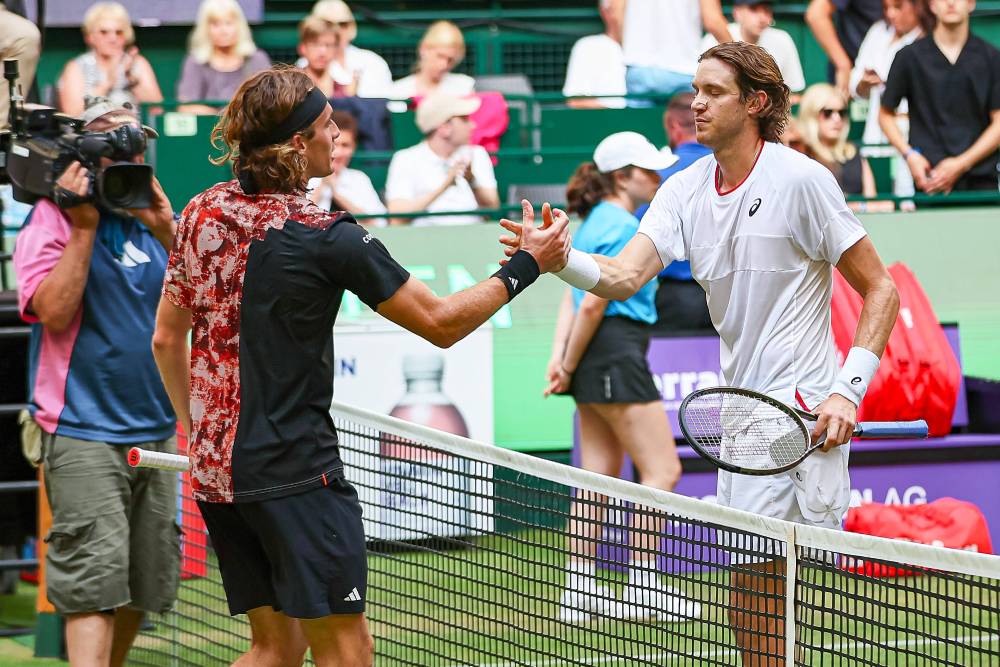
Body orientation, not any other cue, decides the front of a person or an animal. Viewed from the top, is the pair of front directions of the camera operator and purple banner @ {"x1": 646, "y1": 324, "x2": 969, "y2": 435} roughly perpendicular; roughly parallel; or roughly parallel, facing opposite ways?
roughly perpendicular

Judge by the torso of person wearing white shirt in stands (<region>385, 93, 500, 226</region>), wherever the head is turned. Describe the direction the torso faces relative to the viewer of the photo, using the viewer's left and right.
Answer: facing the viewer and to the right of the viewer

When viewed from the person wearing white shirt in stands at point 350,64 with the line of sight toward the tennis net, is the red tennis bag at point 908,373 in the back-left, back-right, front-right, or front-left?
front-left

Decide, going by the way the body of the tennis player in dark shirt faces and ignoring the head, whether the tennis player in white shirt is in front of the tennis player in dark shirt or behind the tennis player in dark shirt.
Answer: in front

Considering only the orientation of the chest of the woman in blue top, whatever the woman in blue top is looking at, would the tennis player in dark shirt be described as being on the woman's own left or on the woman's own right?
on the woman's own right

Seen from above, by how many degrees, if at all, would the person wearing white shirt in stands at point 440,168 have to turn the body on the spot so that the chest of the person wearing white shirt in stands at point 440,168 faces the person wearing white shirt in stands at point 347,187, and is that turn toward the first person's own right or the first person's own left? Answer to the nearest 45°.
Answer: approximately 135° to the first person's own right

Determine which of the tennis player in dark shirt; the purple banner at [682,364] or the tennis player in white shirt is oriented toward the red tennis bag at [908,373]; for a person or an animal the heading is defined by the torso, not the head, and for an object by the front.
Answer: the tennis player in dark shirt

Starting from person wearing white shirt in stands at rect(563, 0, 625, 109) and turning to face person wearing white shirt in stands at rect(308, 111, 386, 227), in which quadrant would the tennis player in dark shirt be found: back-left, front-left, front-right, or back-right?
front-left

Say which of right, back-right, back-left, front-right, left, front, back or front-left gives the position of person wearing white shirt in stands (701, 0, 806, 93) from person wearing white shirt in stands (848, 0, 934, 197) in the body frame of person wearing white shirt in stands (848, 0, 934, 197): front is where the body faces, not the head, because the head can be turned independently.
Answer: front-right

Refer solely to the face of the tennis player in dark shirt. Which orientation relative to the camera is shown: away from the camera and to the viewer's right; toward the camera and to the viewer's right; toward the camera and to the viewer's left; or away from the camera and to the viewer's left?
away from the camera and to the viewer's right

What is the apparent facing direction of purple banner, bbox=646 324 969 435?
toward the camera

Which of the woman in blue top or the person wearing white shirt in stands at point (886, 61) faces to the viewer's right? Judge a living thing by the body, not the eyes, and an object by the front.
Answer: the woman in blue top
